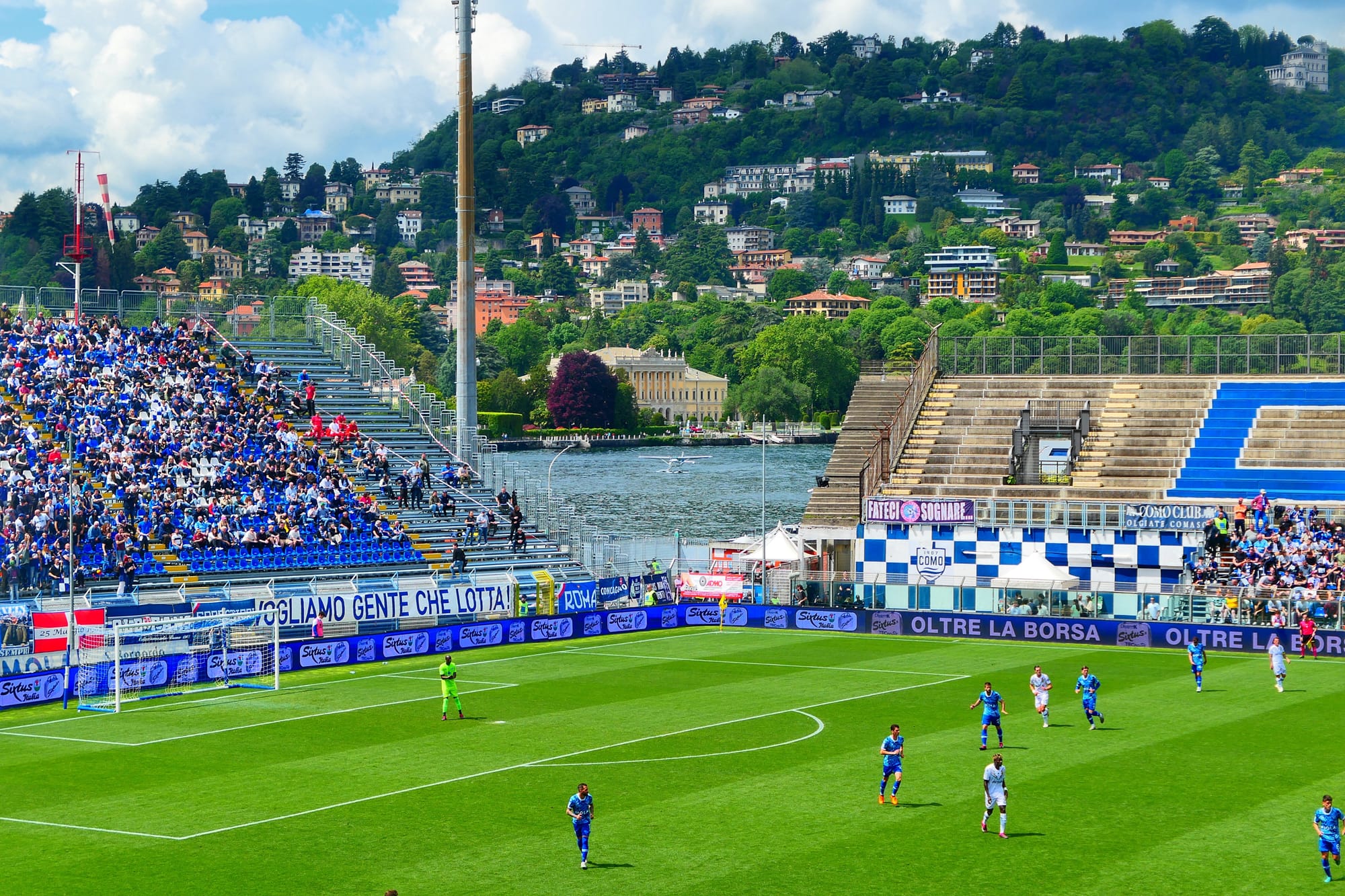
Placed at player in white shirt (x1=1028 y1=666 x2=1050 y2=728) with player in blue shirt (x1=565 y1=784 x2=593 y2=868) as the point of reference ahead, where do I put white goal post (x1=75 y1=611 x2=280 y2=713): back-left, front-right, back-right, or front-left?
front-right

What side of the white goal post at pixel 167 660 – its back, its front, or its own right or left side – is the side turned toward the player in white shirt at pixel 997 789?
front

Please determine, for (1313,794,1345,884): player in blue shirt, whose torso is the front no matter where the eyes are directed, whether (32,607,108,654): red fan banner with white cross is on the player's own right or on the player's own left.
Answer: on the player's own right

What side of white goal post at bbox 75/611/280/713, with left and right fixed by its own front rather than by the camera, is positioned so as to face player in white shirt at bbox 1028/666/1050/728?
front

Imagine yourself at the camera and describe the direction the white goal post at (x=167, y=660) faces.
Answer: facing the viewer and to the right of the viewer

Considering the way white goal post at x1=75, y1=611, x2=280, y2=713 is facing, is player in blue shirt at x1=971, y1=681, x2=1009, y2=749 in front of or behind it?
in front

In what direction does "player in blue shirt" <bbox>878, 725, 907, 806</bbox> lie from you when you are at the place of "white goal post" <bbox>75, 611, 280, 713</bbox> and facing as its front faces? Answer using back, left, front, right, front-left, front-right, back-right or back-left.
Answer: front
